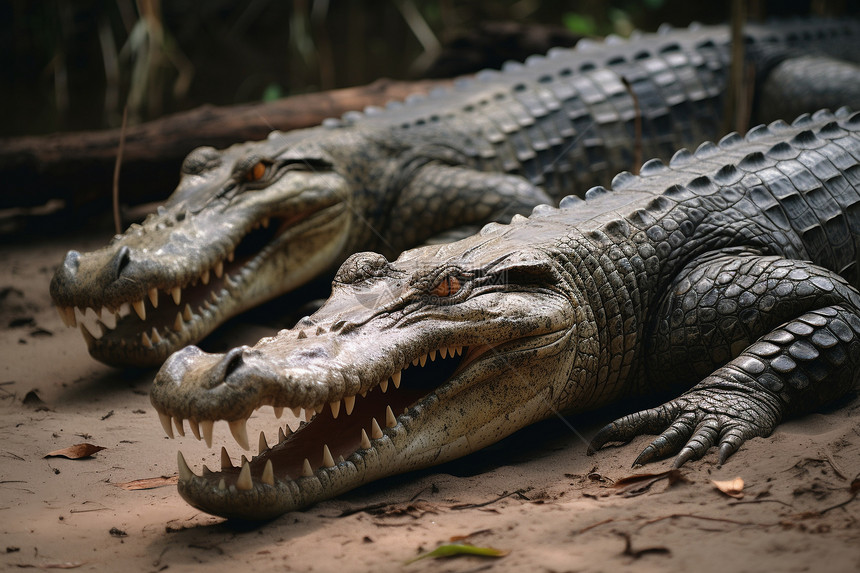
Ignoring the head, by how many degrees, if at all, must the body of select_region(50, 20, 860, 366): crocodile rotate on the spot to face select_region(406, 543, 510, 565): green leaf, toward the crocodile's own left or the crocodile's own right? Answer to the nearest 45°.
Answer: approximately 45° to the crocodile's own left

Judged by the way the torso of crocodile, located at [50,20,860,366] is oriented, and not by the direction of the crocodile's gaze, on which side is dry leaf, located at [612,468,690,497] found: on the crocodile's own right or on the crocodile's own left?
on the crocodile's own left

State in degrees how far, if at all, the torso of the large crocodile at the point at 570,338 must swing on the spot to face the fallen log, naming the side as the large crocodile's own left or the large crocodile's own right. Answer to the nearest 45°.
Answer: approximately 90° to the large crocodile's own right

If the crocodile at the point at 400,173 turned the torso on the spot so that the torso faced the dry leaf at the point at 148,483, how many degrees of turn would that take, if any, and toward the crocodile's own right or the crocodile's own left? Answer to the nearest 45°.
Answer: approximately 45° to the crocodile's own left

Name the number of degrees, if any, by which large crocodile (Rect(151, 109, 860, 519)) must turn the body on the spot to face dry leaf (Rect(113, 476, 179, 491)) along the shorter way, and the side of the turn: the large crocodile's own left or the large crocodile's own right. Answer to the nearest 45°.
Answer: approximately 45° to the large crocodile's own right

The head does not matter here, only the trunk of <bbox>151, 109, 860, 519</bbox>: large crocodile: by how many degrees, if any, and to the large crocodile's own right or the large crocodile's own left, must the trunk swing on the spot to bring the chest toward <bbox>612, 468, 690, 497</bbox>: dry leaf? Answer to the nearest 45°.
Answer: approximately 45° to the large crocodile's own left

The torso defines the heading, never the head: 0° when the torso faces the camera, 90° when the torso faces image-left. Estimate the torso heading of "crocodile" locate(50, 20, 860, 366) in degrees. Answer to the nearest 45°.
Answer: approximately 45°
